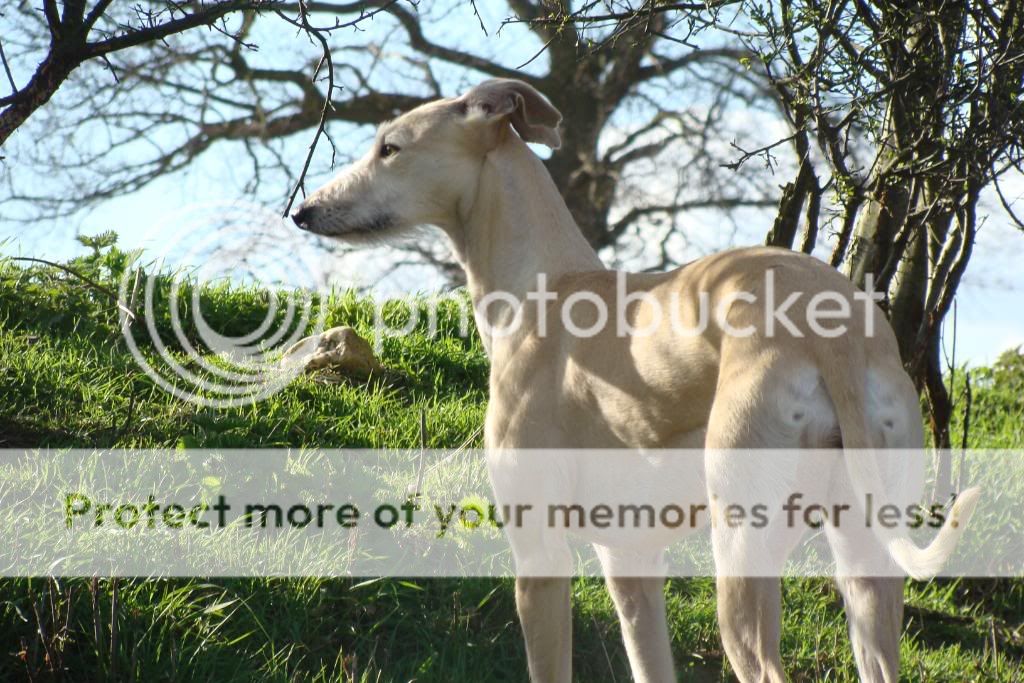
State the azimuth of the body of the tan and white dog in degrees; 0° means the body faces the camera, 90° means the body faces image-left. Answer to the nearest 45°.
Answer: approximately 135°
